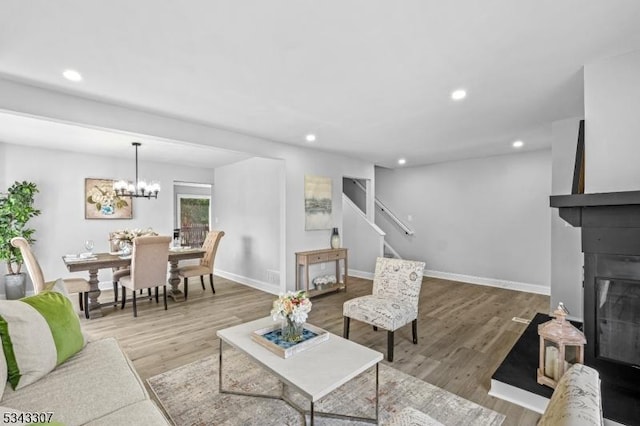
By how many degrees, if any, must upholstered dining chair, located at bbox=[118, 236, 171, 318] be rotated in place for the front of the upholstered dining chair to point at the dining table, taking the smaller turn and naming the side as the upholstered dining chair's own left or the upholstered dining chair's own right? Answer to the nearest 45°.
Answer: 0° — it already faces it

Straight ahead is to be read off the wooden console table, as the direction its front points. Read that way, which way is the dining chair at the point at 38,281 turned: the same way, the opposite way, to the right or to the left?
to the left

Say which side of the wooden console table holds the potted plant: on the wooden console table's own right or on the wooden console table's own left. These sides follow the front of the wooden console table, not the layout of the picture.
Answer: on the wooden console table's own right

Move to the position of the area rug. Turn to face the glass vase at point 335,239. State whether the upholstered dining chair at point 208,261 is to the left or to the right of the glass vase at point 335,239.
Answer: left

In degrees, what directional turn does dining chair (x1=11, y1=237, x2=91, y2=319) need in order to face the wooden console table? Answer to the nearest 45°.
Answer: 0° — it already faces it

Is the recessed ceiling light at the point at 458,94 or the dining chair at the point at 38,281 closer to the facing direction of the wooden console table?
the recessed ceiling light

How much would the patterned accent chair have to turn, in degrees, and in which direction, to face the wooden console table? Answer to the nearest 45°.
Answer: approximately 90° to its right

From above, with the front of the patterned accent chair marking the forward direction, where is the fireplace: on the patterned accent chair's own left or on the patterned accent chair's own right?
on the patterned accent chair's own left

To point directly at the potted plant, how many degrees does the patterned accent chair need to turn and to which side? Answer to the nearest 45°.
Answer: approximately 45° to its right

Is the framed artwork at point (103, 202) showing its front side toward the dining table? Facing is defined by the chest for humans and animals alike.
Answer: yes

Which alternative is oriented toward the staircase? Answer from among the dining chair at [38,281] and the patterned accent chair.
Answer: the dining chair

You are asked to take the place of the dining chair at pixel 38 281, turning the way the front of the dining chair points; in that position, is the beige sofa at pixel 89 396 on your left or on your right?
on your right

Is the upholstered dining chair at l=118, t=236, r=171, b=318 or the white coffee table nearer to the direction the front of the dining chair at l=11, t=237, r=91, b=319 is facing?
the upholstered dining chair

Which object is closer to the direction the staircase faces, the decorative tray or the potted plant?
the decorative tray

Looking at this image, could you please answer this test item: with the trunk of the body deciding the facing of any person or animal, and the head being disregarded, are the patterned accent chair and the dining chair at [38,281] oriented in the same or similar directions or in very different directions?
very different directions
